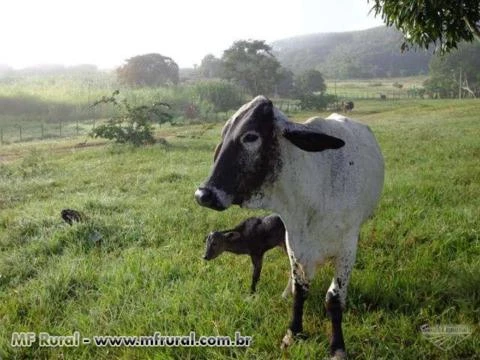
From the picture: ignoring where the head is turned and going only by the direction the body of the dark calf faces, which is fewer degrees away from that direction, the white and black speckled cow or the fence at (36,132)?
the fence

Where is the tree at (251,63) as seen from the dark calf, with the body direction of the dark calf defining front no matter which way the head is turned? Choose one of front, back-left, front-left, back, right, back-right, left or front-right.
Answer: right

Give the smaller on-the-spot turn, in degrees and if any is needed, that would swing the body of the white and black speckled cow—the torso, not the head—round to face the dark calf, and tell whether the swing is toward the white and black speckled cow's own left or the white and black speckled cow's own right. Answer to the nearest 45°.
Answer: approximately 135° to the white and black speckled cow's own right

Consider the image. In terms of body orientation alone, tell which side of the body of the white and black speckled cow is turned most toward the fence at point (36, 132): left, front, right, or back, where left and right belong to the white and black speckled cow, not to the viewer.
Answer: right

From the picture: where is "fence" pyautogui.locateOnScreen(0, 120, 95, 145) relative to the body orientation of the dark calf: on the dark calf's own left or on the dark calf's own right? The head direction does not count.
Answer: on the dark calf's own right

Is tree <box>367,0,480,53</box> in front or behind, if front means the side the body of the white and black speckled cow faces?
behind

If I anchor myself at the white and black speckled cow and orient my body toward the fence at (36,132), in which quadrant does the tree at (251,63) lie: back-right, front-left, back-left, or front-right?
front-right

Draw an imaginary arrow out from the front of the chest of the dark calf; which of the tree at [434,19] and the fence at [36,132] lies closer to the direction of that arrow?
the fence

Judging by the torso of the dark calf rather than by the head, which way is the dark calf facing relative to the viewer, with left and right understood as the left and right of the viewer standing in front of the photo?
facing to the left of the viewer

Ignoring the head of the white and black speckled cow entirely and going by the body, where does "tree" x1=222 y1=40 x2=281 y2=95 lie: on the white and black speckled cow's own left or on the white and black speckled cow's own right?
on the white and black speckled cow's own right

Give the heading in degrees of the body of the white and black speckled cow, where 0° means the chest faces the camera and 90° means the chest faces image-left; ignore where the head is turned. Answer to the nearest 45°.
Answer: approximately 45°

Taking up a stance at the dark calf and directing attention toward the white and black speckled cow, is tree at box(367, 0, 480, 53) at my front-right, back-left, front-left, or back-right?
back-left

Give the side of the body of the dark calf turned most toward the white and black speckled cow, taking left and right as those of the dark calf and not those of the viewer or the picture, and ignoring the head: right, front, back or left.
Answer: left

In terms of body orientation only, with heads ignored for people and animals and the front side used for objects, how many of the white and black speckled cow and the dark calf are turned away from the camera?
0
